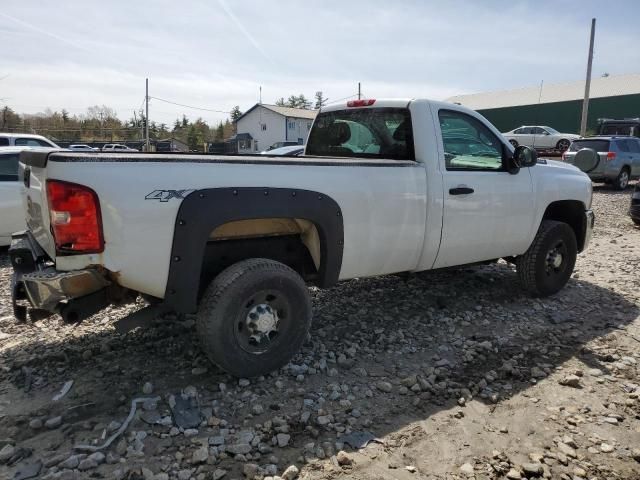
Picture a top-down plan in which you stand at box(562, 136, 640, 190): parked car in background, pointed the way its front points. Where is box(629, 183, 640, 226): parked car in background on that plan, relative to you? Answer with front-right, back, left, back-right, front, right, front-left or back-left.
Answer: back-right

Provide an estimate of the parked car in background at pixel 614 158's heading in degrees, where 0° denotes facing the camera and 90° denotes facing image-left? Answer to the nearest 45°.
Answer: approximately 225°

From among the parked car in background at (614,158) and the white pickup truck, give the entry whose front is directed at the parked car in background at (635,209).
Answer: the white pickup truck

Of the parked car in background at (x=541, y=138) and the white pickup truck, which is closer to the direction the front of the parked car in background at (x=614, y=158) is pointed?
the parked car in background

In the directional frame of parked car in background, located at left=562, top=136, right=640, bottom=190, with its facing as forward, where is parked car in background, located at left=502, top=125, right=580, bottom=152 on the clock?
parked car in background, located at left=502, top=125, right=580, bottom=152 is roughly at 10 o'clock from parked car in background, located at left=562, top=136, right=640, bottom=190.

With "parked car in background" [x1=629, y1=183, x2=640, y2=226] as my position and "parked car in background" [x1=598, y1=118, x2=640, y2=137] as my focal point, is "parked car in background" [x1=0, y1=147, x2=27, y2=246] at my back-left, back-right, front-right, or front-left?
back-left

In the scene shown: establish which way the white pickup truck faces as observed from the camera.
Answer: facing away from the viewer and to the right of the viewer

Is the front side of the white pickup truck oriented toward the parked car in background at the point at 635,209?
yes
